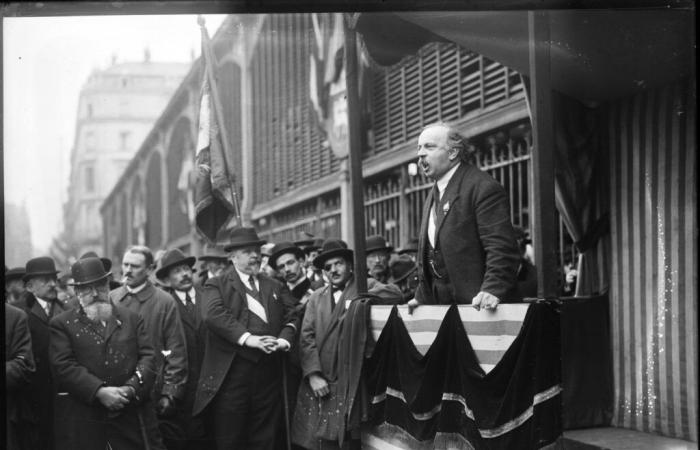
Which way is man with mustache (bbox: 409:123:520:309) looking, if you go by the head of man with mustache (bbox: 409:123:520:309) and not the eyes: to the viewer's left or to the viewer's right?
to the viewer's left

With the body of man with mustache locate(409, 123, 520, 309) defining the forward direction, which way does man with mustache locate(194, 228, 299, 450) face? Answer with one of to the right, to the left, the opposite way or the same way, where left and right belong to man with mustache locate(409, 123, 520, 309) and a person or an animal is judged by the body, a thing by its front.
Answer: to the left

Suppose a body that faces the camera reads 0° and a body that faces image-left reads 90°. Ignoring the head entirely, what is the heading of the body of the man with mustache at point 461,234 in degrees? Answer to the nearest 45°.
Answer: approximately 45°

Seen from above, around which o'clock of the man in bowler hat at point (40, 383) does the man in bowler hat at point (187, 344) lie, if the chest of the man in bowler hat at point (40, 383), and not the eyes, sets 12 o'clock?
the man in bowler hat at point (187, 344) is roughly at 10 o'clock from the man in bowler hat at point (40, 383).

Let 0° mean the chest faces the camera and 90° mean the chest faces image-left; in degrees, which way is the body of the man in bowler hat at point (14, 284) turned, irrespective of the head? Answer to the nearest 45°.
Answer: approximately 315°
